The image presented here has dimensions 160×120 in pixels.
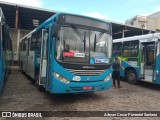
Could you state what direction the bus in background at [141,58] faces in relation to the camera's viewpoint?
facing the viewer and to the right of the viewer

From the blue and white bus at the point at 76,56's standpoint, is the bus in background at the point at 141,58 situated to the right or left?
on its left

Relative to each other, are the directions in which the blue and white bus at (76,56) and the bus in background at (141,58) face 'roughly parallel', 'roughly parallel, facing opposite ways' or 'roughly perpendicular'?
roughly parallel

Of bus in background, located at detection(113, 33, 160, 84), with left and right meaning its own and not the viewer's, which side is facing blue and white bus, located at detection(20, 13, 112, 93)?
right

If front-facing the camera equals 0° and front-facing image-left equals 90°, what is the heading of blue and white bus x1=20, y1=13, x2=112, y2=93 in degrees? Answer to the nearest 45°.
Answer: approximately 315°

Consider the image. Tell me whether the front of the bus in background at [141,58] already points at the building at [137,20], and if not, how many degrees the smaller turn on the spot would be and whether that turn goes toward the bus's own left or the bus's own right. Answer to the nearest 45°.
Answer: approximately 135° to the bus's own left

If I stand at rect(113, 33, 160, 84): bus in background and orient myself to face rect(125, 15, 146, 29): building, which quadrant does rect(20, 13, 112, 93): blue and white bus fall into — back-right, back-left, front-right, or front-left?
back-left
